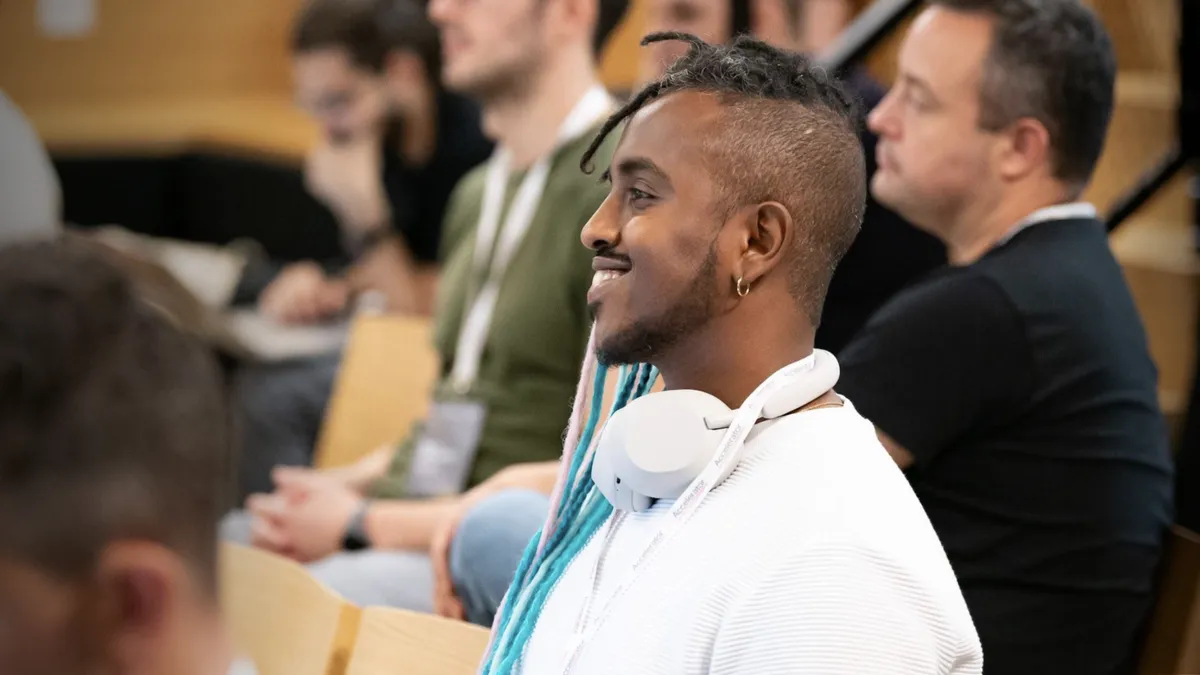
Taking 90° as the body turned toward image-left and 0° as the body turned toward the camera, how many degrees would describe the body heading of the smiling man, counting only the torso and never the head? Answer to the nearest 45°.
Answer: approximately 90°

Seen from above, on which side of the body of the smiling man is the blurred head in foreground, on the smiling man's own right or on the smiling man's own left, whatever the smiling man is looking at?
on the smiling man's own left

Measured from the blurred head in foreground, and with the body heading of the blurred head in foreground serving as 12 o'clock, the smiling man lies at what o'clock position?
The smiling man is roughly at 5 o'clock from the blurred head in foreground.

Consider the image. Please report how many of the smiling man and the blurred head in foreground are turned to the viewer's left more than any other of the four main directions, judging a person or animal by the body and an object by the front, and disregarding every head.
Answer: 2

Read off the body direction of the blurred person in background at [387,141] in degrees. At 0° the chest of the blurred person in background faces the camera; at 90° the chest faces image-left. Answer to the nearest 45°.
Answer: approximately 45°

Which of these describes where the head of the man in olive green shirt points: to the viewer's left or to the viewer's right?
to the viewer's left

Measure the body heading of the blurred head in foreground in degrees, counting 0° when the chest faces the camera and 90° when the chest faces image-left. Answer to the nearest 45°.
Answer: approximately 90°
